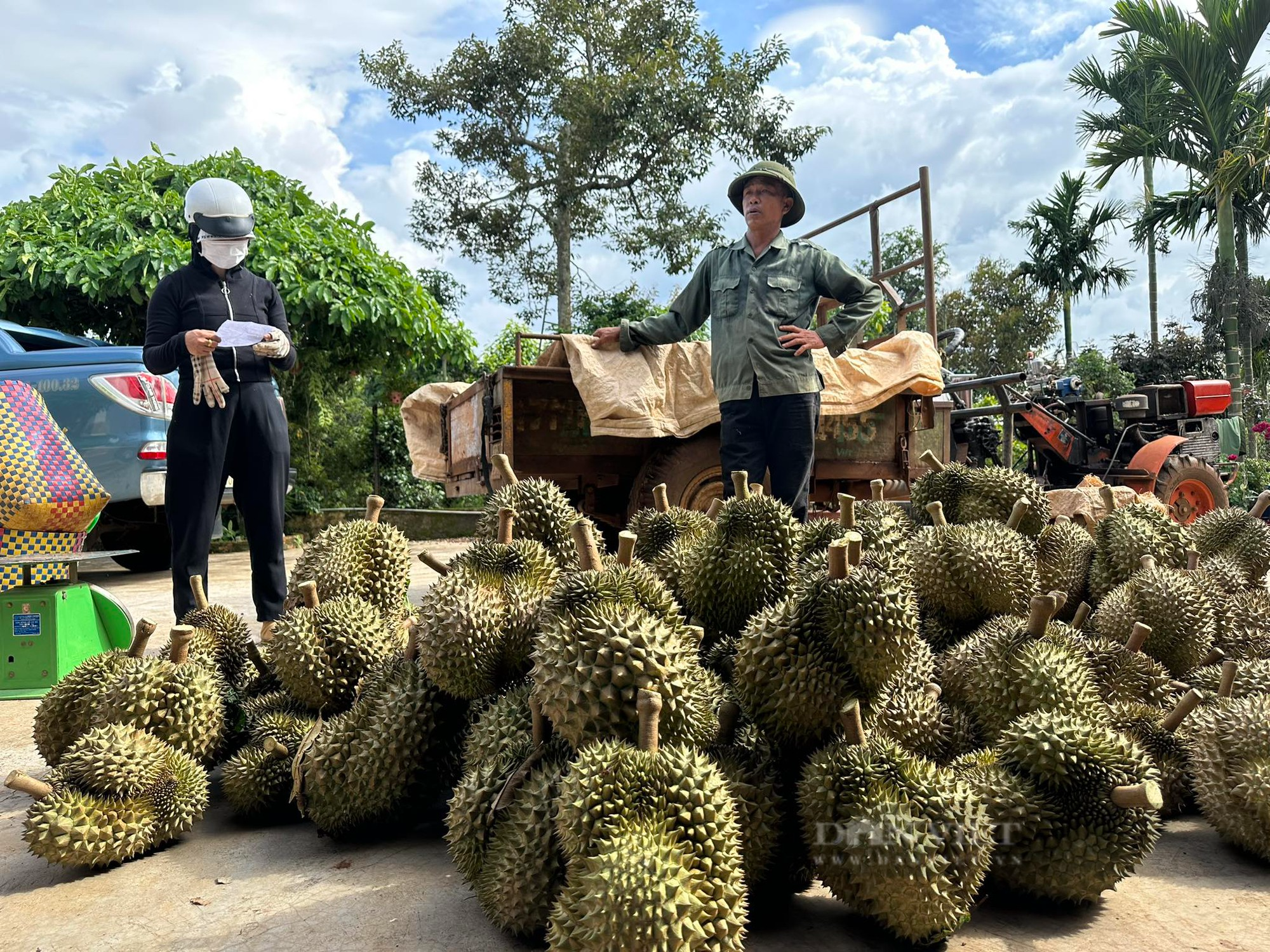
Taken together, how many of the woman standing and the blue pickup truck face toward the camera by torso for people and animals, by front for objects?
1

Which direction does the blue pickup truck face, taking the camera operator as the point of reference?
facing away from the viewer and to the left of the viewer

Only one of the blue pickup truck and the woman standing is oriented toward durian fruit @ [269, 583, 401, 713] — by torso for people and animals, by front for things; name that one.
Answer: the woman standing

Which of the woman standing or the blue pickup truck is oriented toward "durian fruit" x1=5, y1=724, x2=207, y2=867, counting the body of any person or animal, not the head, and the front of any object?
the woman standing

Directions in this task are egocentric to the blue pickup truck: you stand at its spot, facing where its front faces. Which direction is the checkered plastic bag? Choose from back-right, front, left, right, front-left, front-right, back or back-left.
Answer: back-left

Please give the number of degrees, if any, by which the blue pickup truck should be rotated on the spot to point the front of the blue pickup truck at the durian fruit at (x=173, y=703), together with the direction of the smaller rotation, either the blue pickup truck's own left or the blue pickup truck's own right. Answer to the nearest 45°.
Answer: approximately 135° to the blue pickup truck's own left

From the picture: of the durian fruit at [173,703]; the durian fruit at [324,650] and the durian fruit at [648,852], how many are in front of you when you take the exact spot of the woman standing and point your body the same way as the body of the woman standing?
3

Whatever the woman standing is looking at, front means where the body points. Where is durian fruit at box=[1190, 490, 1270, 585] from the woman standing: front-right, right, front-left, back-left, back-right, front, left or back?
front-left

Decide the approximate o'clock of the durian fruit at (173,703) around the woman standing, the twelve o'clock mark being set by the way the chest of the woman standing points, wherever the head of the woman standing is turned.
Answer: The durian fruit is roughly at 12 o'clock from the woman standing.

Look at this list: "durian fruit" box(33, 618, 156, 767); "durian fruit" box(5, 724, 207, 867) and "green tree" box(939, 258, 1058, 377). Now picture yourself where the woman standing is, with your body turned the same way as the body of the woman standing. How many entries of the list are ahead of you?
2

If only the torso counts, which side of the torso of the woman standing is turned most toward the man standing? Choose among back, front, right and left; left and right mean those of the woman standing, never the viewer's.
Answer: left

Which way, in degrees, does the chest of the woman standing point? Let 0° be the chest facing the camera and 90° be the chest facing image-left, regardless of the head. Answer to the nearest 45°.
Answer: approximately 0°
